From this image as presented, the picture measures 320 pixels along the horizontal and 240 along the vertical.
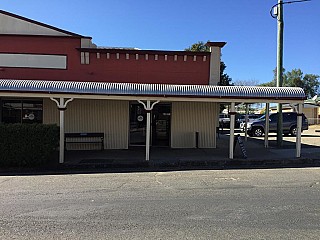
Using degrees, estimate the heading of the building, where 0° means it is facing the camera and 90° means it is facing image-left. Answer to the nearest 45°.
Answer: approximately 0°
